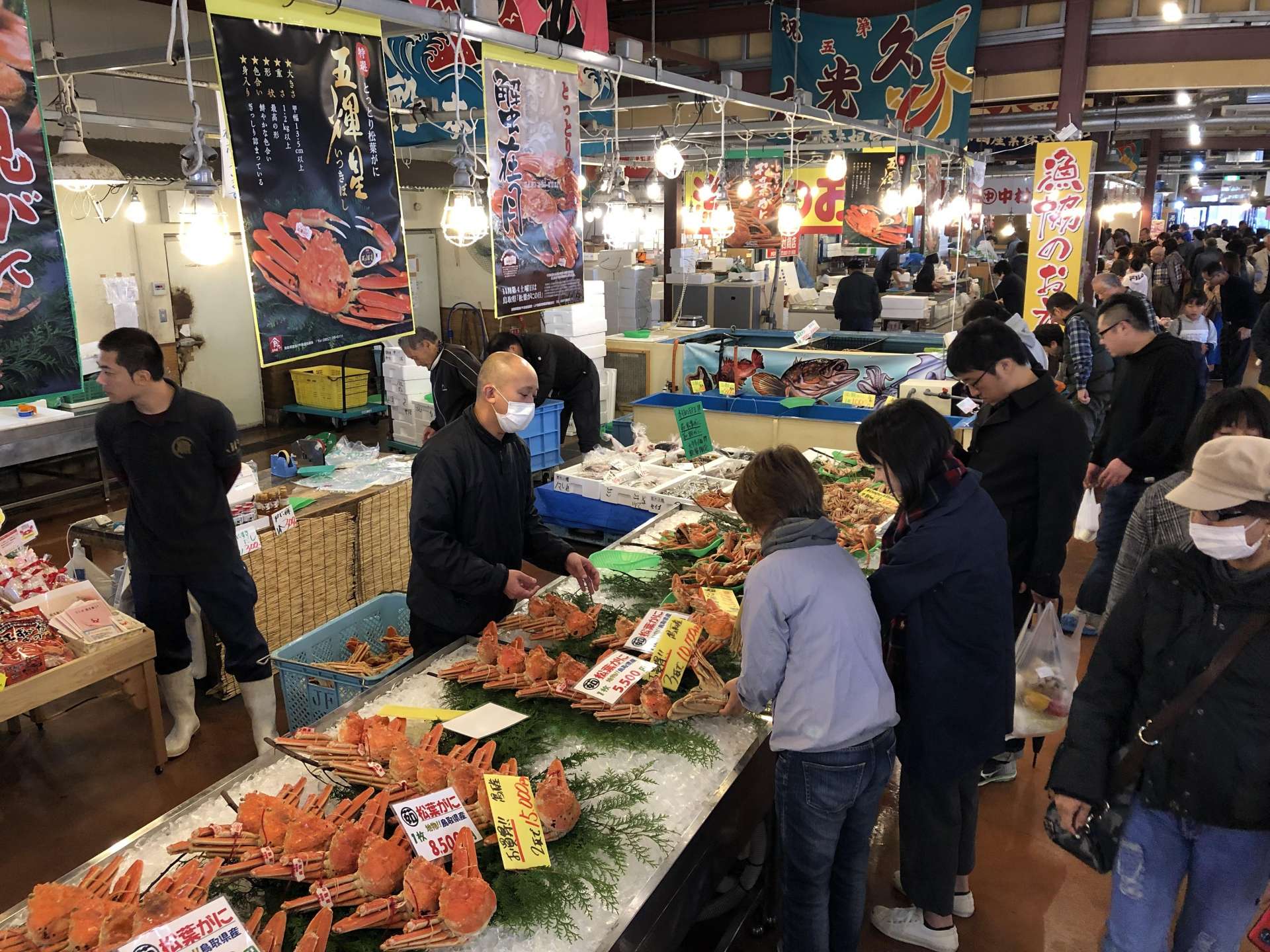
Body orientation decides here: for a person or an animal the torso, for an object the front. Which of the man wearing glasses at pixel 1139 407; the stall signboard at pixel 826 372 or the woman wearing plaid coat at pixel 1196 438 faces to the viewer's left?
the man wearing glasses

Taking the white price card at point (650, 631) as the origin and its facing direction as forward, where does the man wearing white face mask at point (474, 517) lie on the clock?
The man wearing white face mask is roughly at 5 o'clock from the white price card.

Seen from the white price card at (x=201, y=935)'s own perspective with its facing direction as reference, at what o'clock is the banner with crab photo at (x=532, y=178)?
The banner with crab photo is roughly at 7 o'clock from the white price card.

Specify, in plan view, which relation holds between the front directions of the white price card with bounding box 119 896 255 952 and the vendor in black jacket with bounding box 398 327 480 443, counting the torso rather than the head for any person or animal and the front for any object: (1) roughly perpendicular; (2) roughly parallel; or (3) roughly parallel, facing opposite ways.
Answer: roughly perpendicular

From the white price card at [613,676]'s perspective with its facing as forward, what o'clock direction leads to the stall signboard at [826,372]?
The stall signboard is roughly at 8 o'clock from the white price card.
